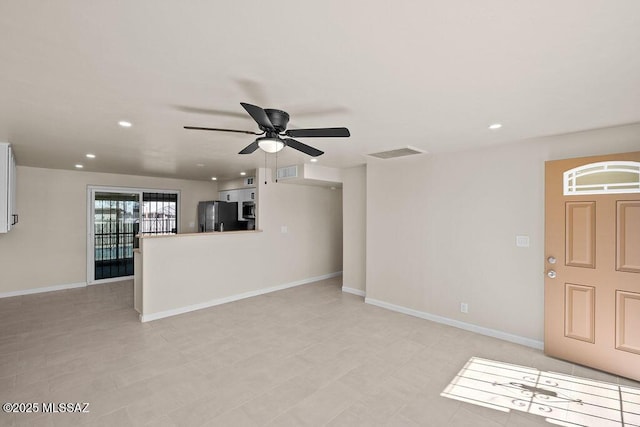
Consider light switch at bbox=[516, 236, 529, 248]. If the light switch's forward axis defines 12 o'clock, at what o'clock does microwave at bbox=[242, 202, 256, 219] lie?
The microwave is roughly at 3 o'clock from the light switch.

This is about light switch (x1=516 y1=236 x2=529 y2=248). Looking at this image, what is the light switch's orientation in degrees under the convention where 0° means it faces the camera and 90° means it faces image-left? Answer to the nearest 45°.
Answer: approximately 0°

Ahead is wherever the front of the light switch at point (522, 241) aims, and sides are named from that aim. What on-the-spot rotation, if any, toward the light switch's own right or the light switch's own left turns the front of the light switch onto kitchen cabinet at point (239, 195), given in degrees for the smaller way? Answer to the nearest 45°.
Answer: approximately 90° to the light switch's own right

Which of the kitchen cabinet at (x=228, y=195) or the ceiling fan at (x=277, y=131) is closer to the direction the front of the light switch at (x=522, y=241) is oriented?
the ceiling fan

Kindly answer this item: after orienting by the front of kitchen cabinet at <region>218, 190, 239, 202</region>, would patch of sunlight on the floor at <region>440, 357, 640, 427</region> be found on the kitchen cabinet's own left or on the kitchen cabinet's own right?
on the kitchen cabinet's own left

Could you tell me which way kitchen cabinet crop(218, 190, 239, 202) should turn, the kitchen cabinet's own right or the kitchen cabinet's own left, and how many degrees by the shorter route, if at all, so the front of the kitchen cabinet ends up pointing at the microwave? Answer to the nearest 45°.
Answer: approximately 90° to the kitchen cabinet's own left

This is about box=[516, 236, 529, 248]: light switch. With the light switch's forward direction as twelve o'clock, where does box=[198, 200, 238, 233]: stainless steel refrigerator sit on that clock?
The stainless steel refrigerator is roughly at 3 o'clock from the light switch.

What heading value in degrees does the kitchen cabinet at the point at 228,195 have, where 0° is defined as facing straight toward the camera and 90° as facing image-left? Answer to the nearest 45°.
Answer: approximately 45°
